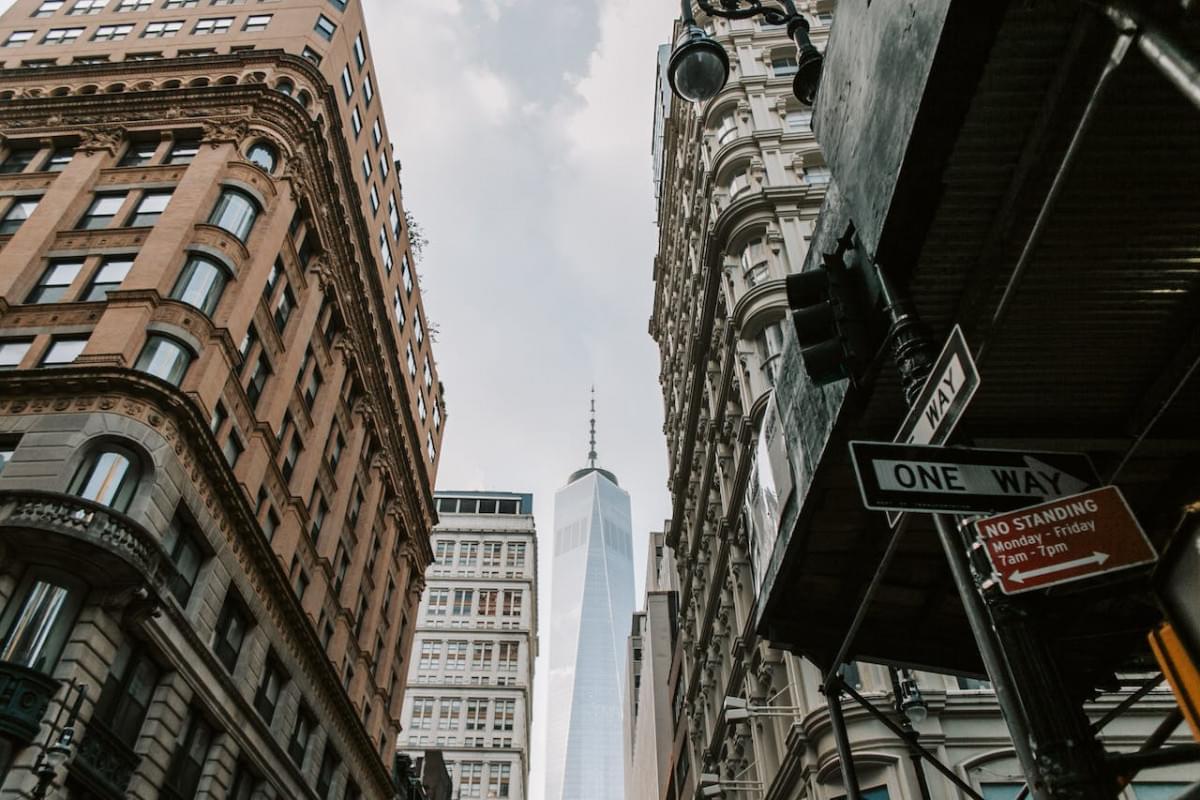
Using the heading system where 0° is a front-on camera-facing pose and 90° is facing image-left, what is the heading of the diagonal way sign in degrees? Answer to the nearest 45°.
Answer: approximately 45°

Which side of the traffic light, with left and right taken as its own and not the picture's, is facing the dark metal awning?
back

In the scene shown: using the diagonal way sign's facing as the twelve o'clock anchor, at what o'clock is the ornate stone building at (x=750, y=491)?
The ornate stone building is roughly at 4 o'clock from the diagonal way sign.

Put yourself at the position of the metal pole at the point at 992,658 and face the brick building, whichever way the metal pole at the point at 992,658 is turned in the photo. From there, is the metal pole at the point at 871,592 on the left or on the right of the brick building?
right

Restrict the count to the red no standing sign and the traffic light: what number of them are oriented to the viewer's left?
1

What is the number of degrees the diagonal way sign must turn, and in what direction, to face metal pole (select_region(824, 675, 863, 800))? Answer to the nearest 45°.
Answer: approximately 90° to its right

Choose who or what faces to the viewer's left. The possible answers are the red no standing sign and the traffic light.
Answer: the traffic light

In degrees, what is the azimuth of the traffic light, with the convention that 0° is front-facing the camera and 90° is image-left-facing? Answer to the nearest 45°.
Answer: approximately 90°

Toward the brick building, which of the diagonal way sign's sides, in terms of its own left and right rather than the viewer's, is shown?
right
